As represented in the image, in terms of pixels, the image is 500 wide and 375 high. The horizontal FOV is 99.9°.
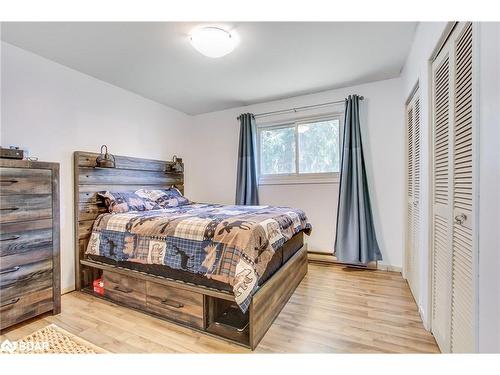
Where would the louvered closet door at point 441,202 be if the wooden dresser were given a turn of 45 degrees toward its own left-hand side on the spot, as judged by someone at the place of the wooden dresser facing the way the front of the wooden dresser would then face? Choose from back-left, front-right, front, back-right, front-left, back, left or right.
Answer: front-right

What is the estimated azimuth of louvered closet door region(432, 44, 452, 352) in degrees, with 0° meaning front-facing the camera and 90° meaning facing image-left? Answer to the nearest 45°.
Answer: approximately 90°

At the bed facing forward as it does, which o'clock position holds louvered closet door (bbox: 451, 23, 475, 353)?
The louvered closet door is roughly at 12 o'clock from the bed.

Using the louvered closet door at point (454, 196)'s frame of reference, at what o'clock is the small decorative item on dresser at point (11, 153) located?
The small decorative item on dresser is roughly at 11 o'clock from the louvered closet door.

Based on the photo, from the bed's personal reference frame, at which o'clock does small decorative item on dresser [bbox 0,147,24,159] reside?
The small decorative item on dresser is roughly at 5 o'clock from the bed.

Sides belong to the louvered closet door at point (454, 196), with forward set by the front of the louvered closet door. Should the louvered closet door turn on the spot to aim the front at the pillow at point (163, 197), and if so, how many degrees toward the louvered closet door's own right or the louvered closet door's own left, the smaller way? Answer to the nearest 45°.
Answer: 0° — it already faces it

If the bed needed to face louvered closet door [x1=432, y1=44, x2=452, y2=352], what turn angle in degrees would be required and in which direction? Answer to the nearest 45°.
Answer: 0° — it already faces it

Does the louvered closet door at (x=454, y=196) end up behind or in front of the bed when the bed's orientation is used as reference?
in front

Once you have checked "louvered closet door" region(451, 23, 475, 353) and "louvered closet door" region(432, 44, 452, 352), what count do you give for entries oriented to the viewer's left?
2

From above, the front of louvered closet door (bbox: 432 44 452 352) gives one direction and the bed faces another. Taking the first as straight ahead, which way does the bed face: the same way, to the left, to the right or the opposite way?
the opposite way

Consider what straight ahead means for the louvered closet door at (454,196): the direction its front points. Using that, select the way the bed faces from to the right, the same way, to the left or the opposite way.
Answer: the opposite way

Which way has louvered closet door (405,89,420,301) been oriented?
to the viewer's left

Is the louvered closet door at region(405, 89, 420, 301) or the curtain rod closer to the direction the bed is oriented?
the louvered closet door

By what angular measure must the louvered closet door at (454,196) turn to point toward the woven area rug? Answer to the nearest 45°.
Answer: approximately 45° to its left

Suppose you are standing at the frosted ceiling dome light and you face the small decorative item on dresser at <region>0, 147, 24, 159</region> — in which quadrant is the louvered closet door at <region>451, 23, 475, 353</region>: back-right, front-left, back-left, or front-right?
back-left

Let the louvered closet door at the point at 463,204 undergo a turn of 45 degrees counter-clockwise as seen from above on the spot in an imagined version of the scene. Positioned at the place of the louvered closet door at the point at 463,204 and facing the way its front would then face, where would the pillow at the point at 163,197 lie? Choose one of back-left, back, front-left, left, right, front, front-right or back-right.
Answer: front-right

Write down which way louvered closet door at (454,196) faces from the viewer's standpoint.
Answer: facing to the left of the viewer

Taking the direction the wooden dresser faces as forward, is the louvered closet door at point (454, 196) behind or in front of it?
in front

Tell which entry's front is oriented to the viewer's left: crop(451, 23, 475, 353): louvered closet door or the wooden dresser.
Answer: the louvered closet door
